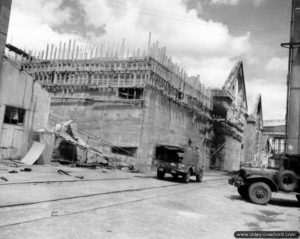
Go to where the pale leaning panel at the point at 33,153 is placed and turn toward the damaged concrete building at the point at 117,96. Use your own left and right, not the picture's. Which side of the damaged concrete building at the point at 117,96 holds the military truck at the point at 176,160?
right

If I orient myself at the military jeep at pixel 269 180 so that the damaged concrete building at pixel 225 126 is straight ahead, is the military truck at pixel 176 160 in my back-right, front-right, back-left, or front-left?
front-left

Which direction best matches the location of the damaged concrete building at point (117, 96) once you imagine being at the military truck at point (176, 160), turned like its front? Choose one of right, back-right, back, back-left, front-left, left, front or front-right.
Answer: left

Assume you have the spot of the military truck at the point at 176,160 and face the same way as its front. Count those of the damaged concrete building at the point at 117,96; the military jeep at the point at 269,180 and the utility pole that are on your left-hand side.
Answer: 1

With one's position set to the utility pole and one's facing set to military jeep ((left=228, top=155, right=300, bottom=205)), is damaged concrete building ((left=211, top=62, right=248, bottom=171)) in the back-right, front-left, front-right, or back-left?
back-right
